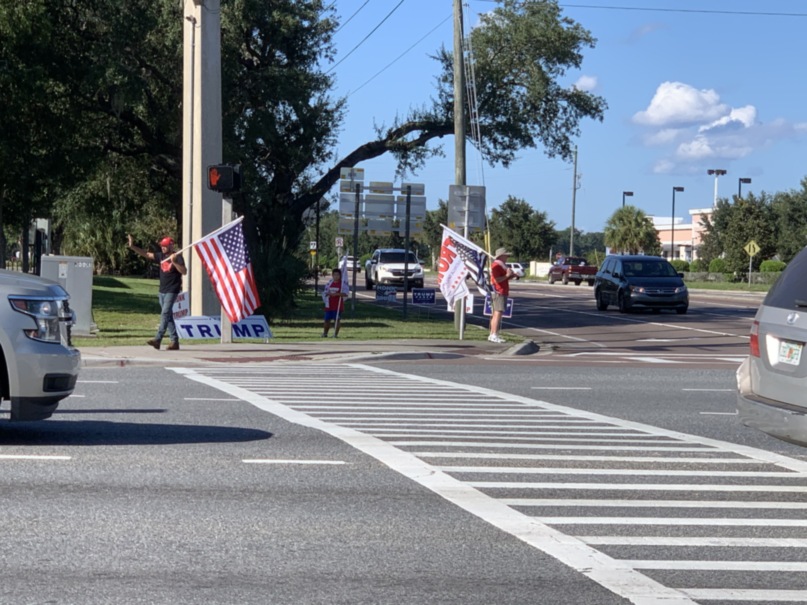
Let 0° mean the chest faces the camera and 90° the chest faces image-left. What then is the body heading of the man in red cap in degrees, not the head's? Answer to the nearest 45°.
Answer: approximately 45°

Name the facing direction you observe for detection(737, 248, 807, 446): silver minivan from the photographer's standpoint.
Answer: facing away from the viewer and to the right of the viewer

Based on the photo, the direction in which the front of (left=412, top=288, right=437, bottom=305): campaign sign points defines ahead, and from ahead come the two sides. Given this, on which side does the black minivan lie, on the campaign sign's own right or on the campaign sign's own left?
on the campaign sign's own left

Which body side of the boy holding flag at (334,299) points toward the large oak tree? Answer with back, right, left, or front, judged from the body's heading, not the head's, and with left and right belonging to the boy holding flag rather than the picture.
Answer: back

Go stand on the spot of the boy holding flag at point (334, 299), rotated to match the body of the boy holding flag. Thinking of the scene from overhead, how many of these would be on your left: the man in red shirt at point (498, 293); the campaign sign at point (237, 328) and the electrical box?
1

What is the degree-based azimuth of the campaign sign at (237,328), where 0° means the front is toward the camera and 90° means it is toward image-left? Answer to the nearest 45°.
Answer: approximately 0°

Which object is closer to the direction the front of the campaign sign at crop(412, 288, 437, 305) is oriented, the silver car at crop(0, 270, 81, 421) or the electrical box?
the silver car

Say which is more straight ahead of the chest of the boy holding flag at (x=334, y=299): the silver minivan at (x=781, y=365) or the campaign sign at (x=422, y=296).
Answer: the silver minivan
